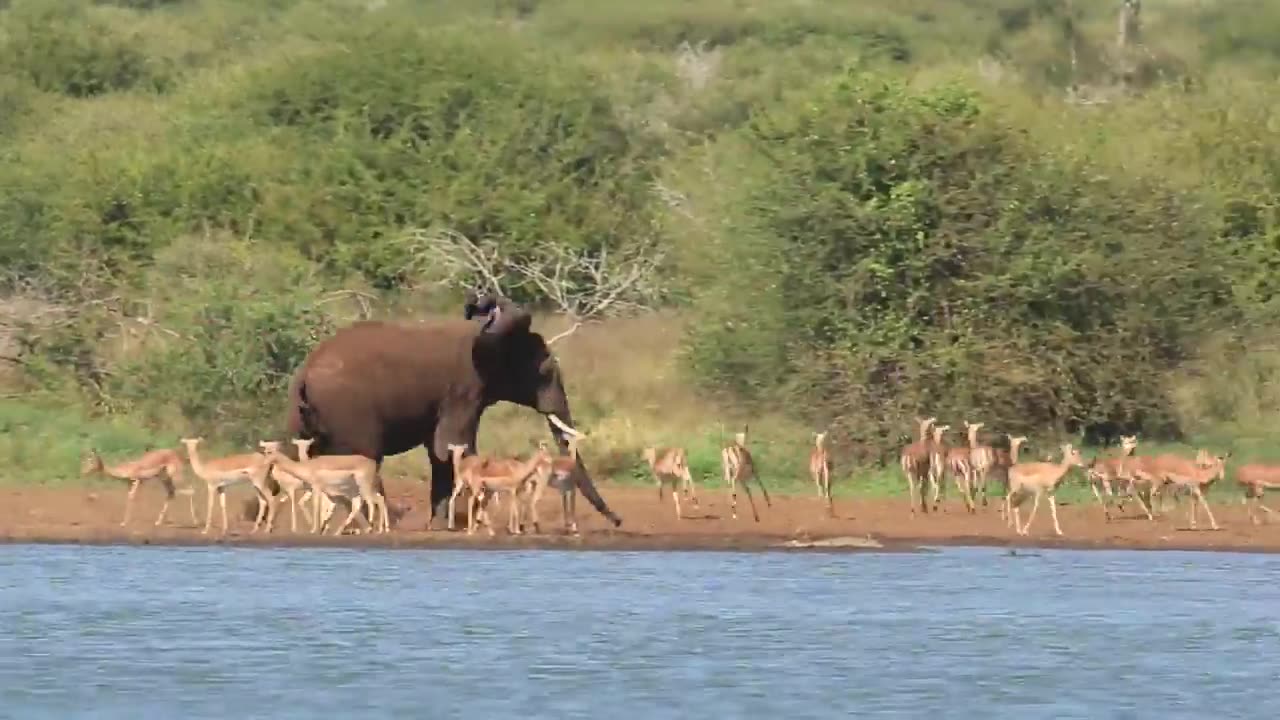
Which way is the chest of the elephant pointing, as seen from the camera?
to the viewer's right

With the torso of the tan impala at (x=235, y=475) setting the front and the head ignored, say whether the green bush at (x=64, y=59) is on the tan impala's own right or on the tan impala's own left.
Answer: on the tan impala's own right

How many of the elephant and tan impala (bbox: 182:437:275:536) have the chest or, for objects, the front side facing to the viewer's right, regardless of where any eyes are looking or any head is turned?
1

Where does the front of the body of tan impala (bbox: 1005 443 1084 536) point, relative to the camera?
to the viewer's right

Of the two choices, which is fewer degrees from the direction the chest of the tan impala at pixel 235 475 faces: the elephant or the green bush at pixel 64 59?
the green bush

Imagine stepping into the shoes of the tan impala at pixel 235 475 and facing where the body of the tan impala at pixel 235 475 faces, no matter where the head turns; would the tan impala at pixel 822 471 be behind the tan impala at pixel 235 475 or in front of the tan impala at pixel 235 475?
behind

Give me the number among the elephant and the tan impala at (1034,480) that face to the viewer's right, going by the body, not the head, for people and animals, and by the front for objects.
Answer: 2

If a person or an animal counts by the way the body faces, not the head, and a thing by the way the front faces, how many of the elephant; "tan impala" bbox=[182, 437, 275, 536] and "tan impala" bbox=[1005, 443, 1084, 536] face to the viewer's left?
1

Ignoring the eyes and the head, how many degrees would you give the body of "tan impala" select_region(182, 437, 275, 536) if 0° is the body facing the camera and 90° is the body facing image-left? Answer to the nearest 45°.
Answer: approximately 90°
